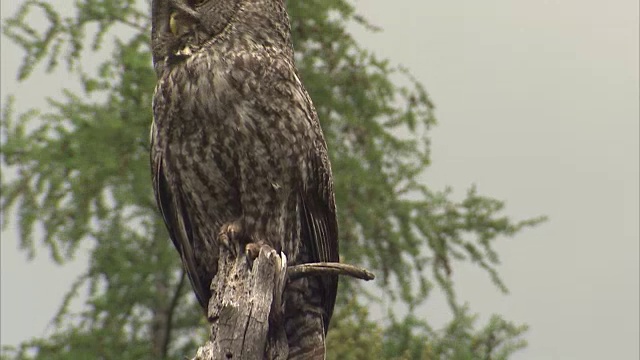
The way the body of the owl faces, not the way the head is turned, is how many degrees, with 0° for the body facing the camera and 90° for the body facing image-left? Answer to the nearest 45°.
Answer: approximately 45°
